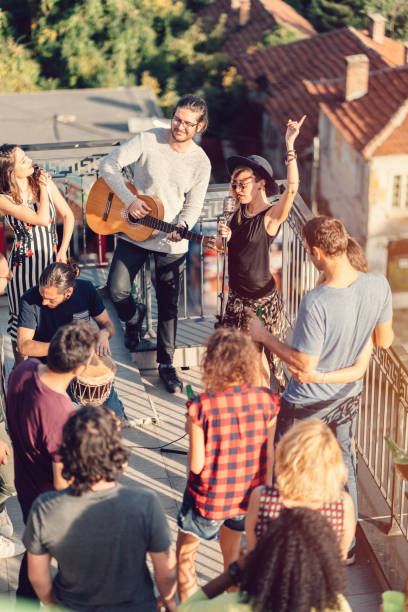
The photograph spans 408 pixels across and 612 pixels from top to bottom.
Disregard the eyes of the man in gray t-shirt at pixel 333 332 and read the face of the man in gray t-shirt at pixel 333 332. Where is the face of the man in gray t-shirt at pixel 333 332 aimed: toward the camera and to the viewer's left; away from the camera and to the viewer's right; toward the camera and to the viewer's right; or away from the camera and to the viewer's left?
away from the camera and to the viewer's left

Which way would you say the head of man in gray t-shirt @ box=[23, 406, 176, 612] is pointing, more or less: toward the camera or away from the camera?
away from the camera

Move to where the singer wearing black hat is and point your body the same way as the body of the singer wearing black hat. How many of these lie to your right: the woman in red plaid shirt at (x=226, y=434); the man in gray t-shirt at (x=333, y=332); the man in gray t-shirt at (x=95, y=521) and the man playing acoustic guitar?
1

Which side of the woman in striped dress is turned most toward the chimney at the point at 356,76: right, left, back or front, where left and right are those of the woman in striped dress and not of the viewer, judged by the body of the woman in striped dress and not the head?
left

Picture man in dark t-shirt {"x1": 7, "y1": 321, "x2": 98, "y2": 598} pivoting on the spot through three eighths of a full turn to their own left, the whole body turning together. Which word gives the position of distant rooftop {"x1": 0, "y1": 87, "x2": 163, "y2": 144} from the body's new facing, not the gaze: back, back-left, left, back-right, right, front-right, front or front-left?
right

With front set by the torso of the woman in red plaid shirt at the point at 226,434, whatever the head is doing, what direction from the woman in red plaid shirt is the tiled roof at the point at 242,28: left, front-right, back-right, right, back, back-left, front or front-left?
front

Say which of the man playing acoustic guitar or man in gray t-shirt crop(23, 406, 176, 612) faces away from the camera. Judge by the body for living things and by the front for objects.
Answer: the man in gray t-shirt

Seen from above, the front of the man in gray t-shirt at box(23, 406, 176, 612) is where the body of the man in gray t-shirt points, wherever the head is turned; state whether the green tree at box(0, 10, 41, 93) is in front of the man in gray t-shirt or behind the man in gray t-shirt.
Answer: in front

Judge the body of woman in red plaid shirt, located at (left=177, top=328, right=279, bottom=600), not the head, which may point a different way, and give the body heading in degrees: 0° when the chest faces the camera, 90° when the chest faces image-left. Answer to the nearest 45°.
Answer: approximately 180°

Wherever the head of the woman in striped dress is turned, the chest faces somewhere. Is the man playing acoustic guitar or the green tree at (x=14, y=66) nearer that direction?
the man playing acoustic guitar

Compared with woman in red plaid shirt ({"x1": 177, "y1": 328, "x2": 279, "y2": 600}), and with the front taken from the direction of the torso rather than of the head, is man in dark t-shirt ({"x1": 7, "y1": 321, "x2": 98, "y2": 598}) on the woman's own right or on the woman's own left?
on the woman's own left

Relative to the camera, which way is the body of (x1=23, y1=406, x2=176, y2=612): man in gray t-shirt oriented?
away from the camera

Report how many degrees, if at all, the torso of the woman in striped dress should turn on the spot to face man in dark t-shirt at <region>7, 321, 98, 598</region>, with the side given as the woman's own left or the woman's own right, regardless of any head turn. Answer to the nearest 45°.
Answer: approximately 45° to the woman's own right

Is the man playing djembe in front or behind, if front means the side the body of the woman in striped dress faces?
in front

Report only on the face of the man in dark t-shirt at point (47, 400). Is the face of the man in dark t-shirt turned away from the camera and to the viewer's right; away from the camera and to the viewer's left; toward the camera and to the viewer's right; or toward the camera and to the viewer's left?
away from the camera and to the viewer's right

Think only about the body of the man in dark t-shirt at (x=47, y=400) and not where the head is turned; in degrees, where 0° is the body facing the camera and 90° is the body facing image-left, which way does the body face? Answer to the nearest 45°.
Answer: approximately 225°

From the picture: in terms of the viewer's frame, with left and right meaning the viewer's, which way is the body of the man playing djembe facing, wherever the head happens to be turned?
facing the viewer

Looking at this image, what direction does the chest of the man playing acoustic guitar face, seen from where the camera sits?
toward the camera

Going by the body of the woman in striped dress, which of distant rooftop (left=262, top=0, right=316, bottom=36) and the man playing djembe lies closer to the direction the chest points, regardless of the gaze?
the man playing djembe

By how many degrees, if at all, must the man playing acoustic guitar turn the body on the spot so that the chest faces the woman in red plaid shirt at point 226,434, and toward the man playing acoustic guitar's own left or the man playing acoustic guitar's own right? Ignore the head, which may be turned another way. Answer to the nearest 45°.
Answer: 0° — they already face them

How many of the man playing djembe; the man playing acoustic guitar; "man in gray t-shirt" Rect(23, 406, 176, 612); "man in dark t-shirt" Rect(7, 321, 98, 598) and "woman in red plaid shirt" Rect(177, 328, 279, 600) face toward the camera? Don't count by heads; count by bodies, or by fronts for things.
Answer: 2
